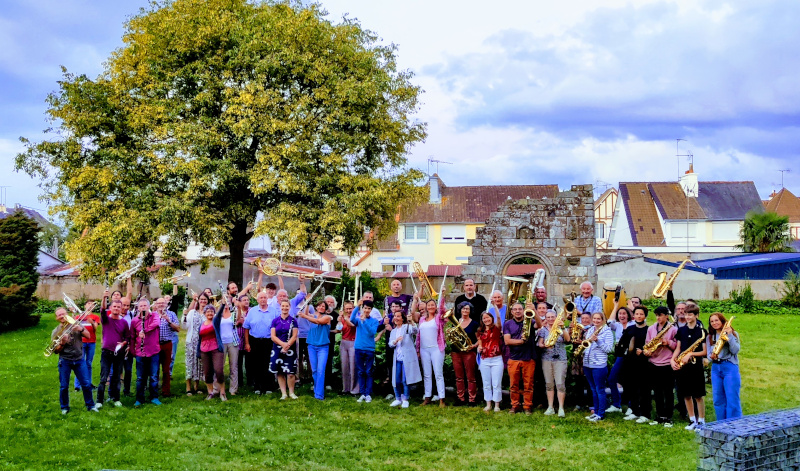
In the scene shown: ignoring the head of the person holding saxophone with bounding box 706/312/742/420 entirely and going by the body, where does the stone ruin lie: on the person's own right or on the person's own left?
on the person's own right

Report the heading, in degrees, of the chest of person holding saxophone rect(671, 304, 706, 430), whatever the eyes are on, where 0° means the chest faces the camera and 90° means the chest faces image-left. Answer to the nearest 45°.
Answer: approximately 45°

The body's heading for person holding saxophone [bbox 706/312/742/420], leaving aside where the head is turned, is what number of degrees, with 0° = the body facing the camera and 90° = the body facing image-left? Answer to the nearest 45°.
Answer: approximately 45°

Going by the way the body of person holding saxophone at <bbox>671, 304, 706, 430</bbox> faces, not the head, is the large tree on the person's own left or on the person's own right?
on the person's own right

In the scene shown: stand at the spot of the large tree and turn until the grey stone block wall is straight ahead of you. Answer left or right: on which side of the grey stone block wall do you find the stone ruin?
left

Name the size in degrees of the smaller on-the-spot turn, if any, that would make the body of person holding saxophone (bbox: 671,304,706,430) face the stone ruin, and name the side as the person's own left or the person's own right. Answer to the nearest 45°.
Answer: approximately 135° to the person's own right

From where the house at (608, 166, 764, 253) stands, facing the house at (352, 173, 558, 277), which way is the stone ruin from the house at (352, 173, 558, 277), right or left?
left

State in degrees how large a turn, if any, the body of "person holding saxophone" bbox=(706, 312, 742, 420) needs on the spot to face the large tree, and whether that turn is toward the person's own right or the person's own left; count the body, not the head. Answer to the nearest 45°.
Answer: approximately 90° to the person's own right
